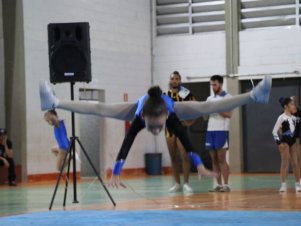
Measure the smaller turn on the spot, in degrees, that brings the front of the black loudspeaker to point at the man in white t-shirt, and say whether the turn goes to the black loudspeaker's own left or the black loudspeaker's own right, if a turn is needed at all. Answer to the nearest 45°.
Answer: approximately 135° to the black loudspeaker's own left

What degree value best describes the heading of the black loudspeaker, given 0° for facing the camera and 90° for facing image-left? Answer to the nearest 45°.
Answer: approximately 0°

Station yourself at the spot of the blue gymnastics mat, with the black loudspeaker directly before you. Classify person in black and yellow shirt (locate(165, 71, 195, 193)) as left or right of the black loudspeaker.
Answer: right

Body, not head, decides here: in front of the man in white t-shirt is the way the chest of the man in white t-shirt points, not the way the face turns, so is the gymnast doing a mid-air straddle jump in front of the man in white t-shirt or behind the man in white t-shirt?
in front

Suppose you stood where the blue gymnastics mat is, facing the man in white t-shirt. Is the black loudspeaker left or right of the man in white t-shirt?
left

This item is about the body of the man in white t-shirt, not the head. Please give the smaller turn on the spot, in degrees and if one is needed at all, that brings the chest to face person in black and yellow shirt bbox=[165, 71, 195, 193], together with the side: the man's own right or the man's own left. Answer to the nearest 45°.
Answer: approximately 45° to the man's own right

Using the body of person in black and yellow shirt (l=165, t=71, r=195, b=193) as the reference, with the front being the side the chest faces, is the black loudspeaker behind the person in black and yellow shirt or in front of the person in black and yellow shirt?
in front

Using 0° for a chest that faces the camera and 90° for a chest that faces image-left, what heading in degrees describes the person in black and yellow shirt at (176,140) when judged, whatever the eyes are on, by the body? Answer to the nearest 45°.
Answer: approximately 0°

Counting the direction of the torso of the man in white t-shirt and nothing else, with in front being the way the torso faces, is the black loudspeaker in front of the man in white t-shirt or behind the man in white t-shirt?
in front

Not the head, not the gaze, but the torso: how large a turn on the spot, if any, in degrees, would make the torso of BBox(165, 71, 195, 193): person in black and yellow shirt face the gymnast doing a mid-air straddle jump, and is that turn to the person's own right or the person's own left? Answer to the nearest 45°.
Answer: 0° — they already face them

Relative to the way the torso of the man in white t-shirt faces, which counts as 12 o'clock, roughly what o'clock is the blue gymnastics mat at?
The blue gymnastics mat is roughly at 11 o'clock from the man in white t-shirt.

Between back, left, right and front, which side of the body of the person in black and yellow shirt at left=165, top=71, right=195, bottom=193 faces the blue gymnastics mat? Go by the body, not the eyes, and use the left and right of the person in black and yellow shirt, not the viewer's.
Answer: front

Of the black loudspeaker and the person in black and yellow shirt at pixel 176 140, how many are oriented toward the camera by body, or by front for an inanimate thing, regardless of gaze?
2
